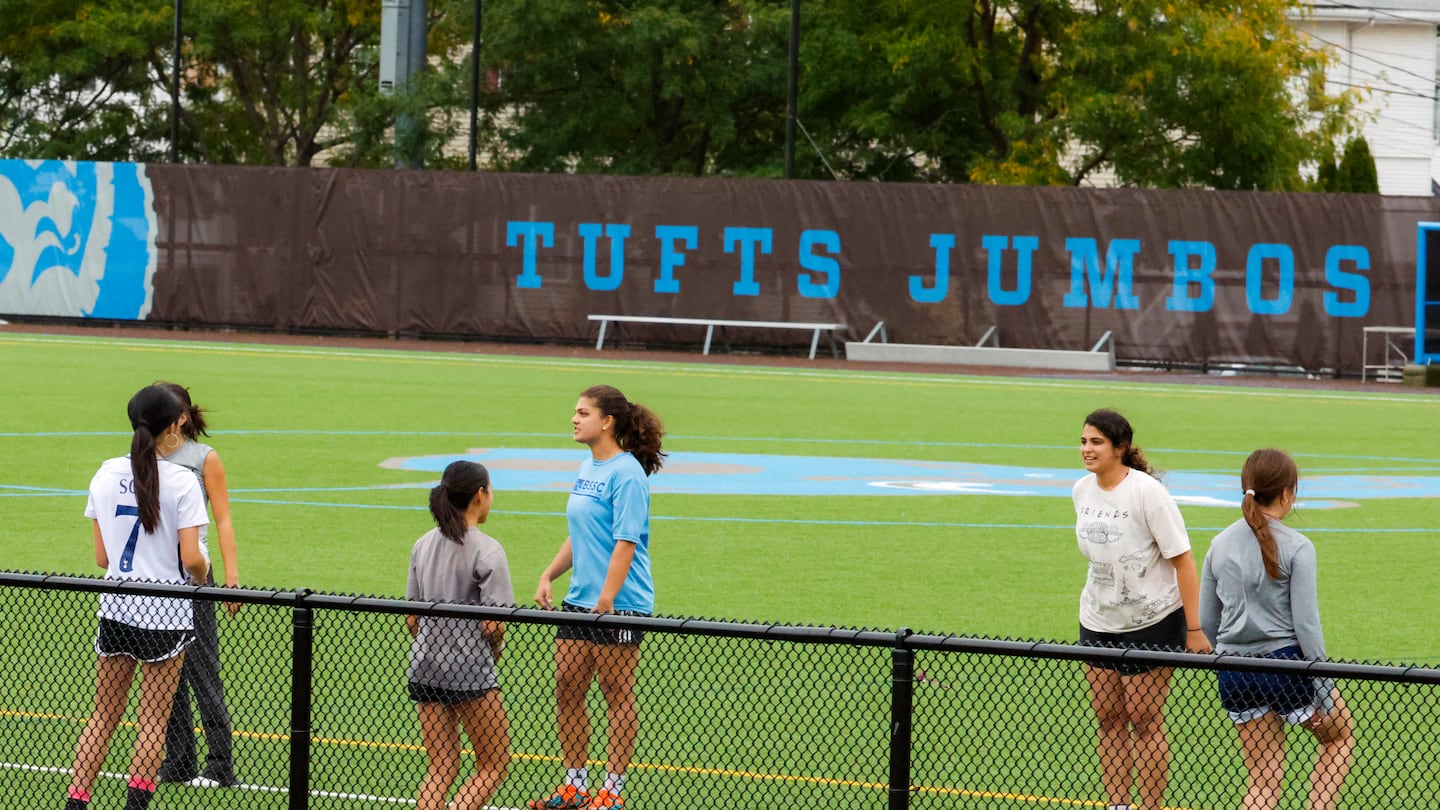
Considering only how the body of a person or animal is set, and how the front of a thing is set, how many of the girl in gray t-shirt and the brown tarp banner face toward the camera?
1

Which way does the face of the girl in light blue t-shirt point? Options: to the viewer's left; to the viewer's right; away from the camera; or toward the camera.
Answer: to the viewer's left

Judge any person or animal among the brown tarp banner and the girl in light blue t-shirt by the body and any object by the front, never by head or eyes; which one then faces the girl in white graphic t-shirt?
the brown tarp banner

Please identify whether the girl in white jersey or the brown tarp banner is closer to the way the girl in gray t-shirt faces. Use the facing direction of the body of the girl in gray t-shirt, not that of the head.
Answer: the brown tarp banner

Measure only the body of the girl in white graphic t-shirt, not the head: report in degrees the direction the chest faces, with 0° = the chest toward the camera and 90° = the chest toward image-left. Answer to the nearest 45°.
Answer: approximately 45°

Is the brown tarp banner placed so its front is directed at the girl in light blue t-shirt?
yes

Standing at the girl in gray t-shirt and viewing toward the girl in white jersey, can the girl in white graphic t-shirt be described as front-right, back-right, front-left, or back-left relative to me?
back-right

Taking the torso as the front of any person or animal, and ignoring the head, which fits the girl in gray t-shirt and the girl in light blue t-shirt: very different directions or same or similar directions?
very different directions

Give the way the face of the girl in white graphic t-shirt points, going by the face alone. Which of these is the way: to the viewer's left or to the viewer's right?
to the viewer's left

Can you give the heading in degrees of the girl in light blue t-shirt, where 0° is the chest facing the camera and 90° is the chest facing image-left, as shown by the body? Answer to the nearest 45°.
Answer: approximately 45°

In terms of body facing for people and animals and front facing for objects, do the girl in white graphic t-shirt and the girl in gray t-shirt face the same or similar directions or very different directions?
very different directions

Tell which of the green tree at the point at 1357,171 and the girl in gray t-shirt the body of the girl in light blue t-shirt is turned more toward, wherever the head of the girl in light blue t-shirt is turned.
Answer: the girl in gray t-shirt

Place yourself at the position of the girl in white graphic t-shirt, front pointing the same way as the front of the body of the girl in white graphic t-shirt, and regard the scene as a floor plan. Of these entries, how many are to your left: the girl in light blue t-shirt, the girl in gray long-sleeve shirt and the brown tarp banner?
1

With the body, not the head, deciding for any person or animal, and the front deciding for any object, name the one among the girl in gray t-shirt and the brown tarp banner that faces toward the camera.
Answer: the brown tarp banner

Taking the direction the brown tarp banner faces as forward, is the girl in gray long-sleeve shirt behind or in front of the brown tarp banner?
in front

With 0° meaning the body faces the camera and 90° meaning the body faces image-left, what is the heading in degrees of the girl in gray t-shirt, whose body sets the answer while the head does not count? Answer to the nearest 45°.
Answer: approximately 225°

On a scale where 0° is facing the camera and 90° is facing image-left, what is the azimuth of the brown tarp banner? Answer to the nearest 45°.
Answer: approximately 0°

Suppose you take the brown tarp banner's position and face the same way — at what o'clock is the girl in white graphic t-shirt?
The girl in white graphic t-shirt is roughly at 12 o'clock from the brown tarp banner.
